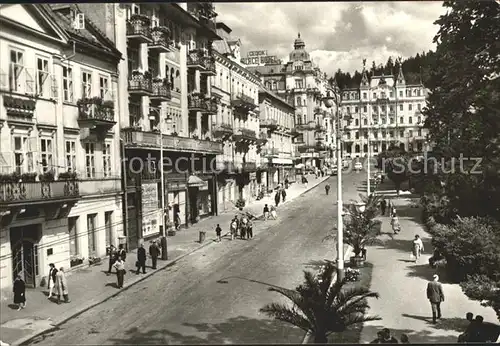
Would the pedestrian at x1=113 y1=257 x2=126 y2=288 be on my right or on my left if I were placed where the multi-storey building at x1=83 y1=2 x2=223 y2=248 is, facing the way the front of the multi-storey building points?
on my right

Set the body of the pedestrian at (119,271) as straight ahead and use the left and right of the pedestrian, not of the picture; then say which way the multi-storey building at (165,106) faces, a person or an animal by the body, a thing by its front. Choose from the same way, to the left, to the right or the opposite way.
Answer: to the left

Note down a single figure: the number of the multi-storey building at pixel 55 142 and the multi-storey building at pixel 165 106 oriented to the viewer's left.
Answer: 0

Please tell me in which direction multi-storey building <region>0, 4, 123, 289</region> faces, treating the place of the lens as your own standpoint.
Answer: facing the viewer and to the right of the viewer

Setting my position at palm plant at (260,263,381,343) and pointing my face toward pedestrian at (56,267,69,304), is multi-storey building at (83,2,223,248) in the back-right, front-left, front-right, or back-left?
front-right

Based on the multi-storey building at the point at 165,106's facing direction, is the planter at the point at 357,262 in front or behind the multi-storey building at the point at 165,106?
in front

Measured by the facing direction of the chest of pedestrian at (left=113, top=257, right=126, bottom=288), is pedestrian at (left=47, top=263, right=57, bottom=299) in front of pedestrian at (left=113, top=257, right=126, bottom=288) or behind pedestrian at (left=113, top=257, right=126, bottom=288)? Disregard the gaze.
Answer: in front

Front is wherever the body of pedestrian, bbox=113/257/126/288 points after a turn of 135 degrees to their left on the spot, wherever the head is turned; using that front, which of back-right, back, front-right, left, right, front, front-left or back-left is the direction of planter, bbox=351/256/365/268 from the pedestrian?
front

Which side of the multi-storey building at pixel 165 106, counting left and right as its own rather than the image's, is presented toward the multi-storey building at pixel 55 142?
right

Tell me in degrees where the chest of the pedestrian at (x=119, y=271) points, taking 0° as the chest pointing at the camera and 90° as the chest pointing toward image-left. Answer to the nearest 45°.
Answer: approximately 45°

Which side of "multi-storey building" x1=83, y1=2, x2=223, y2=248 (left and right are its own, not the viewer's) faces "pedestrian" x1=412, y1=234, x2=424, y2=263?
front

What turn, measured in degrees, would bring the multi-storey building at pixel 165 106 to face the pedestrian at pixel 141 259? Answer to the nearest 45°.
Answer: approximately 45° to its right

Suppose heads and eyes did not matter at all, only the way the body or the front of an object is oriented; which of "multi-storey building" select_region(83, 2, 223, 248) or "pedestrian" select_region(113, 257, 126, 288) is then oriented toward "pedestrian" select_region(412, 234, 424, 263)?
the multi-storey building

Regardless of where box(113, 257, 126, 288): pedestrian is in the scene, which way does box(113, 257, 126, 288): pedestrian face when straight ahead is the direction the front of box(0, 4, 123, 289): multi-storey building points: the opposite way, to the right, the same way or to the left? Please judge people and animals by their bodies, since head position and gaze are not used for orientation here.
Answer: to the right

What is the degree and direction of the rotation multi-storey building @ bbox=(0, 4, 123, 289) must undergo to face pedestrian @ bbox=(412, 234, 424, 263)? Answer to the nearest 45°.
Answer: approximately 45° to its left
